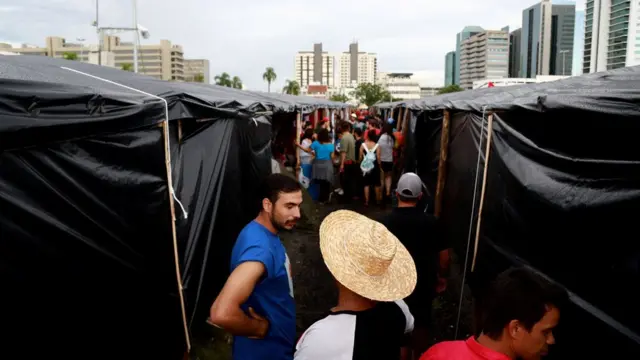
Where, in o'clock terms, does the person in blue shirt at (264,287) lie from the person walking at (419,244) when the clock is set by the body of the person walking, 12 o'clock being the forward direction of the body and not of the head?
The person in blue shirt is roughly at 7 o'clock from the person walking.

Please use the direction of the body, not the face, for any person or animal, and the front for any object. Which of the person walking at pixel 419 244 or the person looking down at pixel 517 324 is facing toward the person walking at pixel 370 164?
the person walking at pixel 419 244

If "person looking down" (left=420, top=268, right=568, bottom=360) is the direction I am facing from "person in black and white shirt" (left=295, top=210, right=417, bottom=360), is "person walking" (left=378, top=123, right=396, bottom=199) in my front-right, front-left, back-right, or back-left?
back-left

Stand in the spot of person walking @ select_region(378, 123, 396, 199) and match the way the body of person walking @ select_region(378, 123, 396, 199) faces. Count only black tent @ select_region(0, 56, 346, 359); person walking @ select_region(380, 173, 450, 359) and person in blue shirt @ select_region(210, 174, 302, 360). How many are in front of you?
0

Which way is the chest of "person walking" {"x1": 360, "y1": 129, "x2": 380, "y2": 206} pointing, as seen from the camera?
away from the camera

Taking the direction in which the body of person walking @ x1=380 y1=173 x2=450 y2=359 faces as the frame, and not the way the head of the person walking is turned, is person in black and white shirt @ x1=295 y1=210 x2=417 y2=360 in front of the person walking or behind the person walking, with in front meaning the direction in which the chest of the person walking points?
behind

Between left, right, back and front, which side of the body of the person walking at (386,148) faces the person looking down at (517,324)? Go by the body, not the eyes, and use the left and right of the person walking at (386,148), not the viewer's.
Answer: back

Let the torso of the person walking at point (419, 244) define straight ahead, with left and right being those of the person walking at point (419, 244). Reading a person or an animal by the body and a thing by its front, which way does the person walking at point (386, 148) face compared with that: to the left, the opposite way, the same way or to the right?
the same way

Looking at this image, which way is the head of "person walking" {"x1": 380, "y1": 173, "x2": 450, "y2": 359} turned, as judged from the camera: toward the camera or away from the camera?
away from the camera

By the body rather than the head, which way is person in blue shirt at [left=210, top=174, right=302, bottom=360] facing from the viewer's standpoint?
to the viewer's right

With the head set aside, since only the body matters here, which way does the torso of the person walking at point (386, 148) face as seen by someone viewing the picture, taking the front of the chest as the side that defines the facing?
away from the camera

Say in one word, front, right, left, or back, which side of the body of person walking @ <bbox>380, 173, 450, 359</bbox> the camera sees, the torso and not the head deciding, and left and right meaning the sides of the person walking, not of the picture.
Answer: back

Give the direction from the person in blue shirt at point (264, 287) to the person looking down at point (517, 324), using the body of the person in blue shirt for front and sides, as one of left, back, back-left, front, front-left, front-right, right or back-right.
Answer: front-right

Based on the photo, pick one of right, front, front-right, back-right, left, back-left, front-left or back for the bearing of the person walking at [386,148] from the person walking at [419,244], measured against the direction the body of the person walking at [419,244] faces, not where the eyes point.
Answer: front

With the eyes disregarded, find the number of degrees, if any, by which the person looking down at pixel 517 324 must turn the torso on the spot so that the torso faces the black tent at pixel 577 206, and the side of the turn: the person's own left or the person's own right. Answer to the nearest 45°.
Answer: approximately 90° to the person's own left
